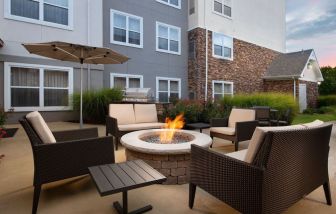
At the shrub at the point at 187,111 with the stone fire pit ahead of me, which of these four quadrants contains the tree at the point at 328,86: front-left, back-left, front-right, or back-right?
back-left

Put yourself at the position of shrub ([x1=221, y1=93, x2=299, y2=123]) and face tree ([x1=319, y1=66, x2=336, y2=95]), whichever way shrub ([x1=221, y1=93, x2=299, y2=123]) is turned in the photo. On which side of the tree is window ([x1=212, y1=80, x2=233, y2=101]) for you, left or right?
left

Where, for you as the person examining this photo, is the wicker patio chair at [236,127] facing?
facing the viewer and to the left of the viewer

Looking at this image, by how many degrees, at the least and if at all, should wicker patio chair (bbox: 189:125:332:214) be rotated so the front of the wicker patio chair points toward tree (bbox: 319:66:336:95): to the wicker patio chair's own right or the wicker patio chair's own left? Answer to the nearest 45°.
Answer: approximately 45° to the wicker patio chair's own right

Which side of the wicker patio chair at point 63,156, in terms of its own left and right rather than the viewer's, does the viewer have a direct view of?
right

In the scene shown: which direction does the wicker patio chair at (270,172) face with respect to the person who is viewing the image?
facing away from the viewer and to the left of the viewer

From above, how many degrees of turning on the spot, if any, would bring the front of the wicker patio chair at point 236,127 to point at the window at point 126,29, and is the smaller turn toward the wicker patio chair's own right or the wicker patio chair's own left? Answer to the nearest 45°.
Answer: approximately 90° to the wicker patio chair's own right

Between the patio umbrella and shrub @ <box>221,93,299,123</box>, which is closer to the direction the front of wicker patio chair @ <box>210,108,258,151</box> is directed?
the patio umbrella

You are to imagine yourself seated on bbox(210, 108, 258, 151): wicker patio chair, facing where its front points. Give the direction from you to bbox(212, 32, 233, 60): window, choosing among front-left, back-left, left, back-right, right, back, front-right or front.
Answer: back-right

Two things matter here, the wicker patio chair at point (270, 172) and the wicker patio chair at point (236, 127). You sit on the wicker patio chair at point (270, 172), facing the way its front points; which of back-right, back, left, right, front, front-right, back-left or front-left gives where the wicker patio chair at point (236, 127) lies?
front-right

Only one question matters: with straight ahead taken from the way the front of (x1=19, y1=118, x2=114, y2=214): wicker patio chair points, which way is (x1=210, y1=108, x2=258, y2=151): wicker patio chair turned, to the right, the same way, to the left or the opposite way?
the opposite way
